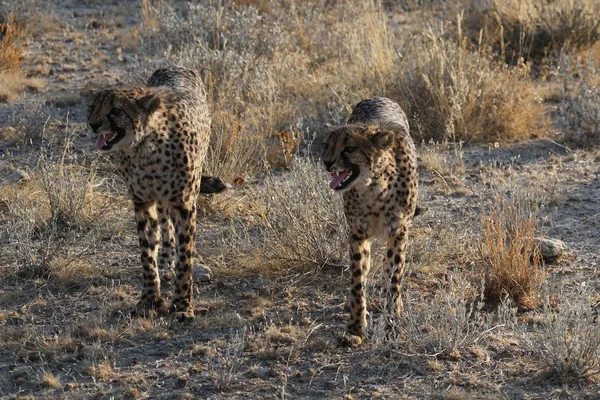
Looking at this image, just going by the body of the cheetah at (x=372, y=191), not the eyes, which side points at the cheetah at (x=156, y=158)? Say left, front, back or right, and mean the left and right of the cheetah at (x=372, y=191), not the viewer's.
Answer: right

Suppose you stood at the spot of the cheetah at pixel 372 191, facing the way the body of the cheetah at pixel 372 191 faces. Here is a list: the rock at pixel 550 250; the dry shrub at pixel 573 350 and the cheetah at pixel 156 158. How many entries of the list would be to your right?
1

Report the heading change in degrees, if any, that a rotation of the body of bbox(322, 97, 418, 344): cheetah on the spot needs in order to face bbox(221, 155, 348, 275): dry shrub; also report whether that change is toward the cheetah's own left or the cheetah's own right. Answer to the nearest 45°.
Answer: approximately 135° to the cheetah's own right

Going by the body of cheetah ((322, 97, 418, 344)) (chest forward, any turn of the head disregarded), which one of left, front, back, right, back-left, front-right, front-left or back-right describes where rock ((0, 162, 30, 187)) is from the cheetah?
back-right

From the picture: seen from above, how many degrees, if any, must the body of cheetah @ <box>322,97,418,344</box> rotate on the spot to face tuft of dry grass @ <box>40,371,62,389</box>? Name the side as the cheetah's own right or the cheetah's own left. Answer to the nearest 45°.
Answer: approximately 90° to the cheetah's own right

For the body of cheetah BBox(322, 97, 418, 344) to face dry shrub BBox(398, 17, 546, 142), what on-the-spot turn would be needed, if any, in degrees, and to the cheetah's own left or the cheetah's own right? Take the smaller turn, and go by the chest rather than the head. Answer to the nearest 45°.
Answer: approximately 180°

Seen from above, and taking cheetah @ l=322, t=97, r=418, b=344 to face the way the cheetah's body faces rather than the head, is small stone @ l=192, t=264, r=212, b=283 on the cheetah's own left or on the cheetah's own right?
on the cheetah's own right

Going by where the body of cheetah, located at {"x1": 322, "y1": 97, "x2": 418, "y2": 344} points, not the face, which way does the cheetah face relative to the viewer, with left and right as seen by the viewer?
facing the viewer
